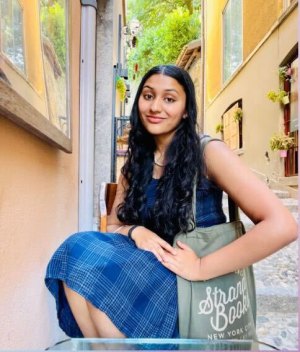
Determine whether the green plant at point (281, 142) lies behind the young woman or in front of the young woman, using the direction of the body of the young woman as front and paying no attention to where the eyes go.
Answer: behind

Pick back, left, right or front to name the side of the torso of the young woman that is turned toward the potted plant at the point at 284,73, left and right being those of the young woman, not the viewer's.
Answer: back

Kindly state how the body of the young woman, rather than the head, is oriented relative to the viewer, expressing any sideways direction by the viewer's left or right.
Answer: facing the viewer and to the left of the viewer
